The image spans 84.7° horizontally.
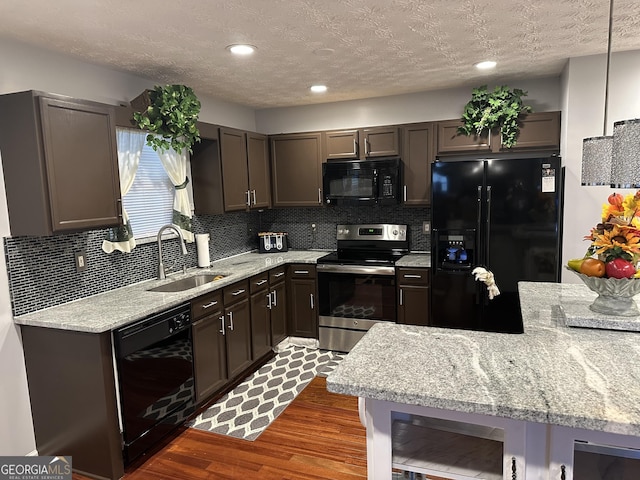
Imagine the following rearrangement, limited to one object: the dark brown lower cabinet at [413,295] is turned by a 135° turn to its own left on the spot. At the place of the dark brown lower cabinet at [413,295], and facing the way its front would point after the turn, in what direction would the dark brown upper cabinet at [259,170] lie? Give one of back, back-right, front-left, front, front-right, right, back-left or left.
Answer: back-left

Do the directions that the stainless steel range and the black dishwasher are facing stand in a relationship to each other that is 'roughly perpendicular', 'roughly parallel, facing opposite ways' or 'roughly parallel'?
roughly perpendicular

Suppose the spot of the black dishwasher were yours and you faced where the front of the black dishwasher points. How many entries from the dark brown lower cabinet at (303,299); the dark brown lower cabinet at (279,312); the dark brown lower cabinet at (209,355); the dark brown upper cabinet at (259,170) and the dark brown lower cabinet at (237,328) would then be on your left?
5

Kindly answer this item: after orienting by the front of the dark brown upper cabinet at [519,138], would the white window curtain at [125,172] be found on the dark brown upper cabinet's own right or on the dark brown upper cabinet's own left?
on the dark brown upper cabinet's own right

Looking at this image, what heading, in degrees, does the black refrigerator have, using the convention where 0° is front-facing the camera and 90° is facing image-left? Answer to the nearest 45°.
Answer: approximately 0°

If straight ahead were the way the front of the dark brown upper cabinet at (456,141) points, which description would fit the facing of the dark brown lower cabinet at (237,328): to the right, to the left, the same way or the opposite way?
to the left

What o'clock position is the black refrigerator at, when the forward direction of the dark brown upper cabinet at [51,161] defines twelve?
The black refrigerator is roughly at 11 o'clock from the dark brown upper cabinet.

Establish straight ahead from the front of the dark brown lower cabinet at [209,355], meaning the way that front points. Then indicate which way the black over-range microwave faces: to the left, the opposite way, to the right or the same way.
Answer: to the right

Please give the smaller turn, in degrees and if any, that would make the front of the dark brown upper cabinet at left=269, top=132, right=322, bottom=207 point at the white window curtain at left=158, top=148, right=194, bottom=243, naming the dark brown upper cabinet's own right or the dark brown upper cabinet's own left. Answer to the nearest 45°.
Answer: approximately 45° to the dark brown upper cabinet's own right

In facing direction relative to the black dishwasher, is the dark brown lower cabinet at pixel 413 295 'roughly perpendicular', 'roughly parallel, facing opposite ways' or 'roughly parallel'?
roughly perpendicular
